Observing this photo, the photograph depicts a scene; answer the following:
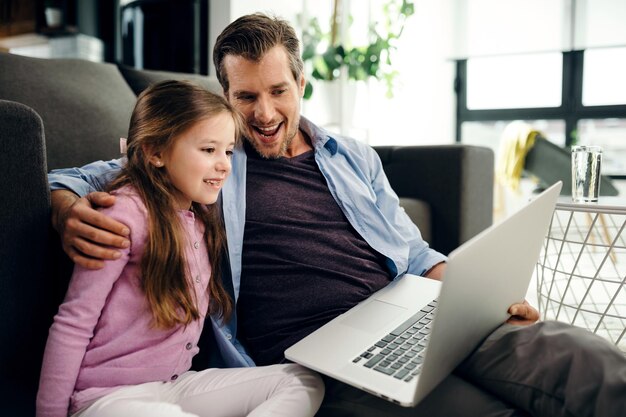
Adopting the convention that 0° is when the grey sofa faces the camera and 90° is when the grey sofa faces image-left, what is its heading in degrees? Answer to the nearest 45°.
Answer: approximately 315°

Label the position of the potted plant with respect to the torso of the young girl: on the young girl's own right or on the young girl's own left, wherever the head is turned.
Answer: on the young girl's own left

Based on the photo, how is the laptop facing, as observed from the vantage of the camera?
facing away from the viewer and to the left of the viewer

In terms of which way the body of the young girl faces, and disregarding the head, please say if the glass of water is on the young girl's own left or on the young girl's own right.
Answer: on the young girl's own left

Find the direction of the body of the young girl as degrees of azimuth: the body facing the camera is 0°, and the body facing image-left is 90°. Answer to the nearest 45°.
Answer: approximately 315°

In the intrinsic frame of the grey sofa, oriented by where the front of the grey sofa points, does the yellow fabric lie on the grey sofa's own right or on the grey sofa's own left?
on the grey sofa's own left
